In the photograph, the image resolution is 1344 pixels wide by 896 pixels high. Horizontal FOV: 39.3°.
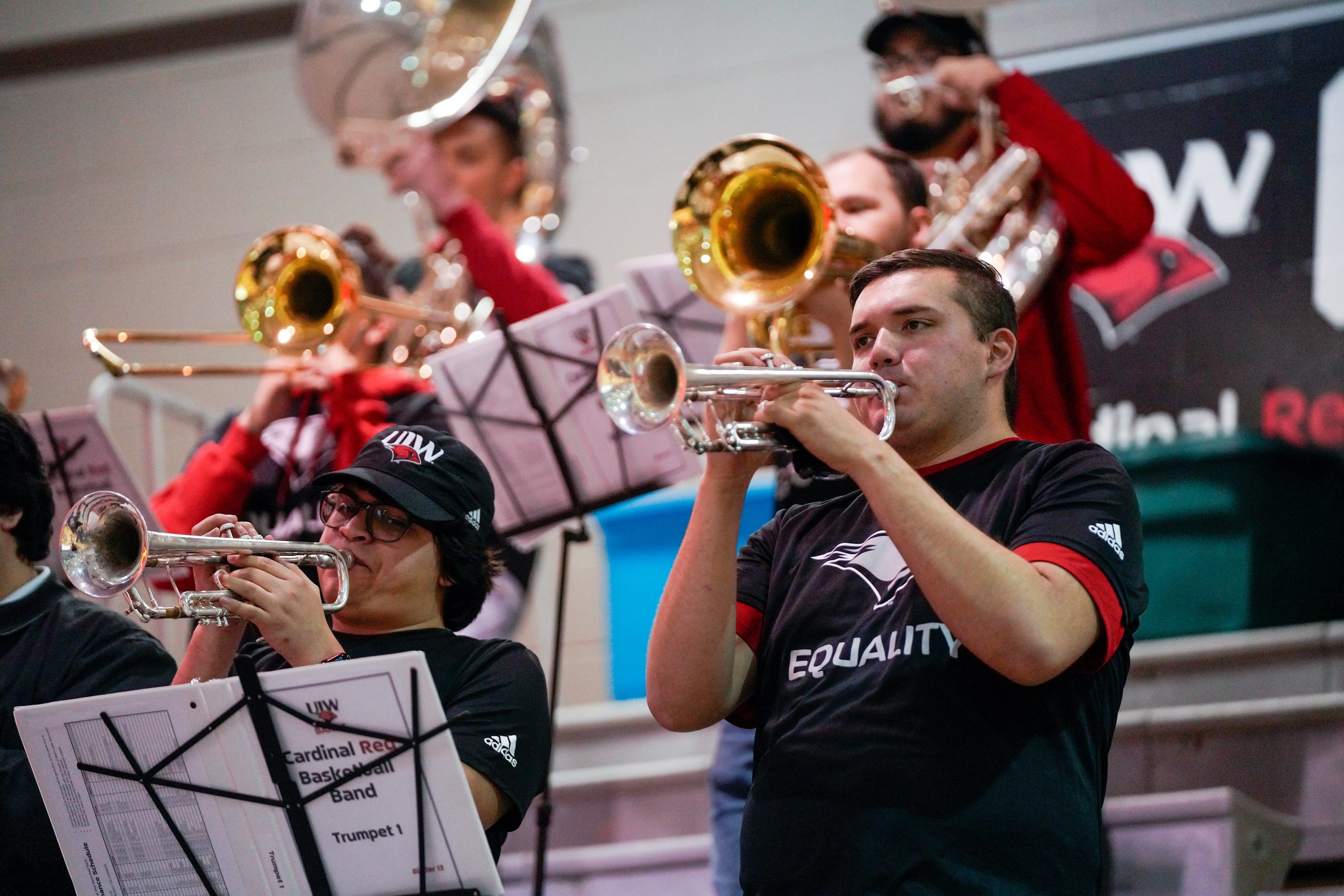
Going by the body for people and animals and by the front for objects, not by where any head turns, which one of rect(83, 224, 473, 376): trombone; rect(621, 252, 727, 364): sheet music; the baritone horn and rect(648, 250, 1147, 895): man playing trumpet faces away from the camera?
the sheet music

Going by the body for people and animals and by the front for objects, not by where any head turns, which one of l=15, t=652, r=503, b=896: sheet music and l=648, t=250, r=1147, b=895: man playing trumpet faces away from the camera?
the sheet music

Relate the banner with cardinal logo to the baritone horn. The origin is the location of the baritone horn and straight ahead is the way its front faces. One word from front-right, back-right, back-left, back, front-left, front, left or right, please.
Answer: back

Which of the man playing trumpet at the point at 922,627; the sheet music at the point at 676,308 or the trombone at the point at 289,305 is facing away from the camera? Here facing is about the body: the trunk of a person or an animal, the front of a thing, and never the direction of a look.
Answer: the sheet music

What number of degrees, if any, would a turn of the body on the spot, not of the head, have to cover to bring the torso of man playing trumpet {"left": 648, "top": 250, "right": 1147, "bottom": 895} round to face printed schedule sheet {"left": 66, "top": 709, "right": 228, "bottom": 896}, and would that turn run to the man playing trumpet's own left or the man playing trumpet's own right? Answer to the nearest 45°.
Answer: approximately 45° to the man playing trumpet's own right

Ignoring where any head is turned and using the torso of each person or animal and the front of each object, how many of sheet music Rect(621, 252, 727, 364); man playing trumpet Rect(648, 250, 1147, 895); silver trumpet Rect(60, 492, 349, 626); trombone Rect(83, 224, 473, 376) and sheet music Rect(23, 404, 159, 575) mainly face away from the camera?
2

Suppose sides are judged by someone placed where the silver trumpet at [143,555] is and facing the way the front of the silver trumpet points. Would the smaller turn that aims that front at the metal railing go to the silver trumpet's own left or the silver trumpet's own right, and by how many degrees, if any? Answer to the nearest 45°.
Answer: approximately 135° to the silver trumpet's own right

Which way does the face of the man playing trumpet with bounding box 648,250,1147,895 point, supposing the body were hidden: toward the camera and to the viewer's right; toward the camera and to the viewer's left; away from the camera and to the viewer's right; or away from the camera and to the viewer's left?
toward the camera and to the viewer's left

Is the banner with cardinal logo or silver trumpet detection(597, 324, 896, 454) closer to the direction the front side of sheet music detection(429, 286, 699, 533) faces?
the banner with cardinal logo

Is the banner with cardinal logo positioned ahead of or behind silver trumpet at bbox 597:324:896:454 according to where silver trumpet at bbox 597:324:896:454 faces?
behind

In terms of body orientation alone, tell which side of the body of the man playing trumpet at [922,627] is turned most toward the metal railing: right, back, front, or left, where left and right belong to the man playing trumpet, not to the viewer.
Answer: right

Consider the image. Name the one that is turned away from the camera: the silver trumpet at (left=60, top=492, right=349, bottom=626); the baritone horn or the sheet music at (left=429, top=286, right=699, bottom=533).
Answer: the sheet music
